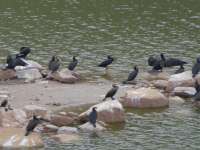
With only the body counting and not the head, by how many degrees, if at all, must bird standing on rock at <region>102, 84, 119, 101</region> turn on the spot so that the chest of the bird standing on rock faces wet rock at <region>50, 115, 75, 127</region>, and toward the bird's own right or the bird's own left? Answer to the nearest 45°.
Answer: approximately 135° to the bird's own right

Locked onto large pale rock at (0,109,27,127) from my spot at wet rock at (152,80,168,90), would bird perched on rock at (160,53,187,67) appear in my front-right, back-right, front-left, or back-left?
back-right

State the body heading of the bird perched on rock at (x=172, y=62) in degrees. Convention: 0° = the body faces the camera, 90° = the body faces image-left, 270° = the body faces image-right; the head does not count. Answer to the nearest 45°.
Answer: approximately 90°

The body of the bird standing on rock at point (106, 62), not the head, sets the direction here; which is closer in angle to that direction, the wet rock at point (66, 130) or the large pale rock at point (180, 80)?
the large pale rock

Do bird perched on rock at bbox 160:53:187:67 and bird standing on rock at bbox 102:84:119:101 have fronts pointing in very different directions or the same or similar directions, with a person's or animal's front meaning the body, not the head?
very different directions

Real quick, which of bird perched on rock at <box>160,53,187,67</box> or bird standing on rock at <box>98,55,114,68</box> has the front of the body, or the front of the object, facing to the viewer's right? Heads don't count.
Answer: the bird standing on rock

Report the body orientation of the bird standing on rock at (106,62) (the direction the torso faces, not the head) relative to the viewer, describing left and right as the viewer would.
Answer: facing to the right of the viewer
